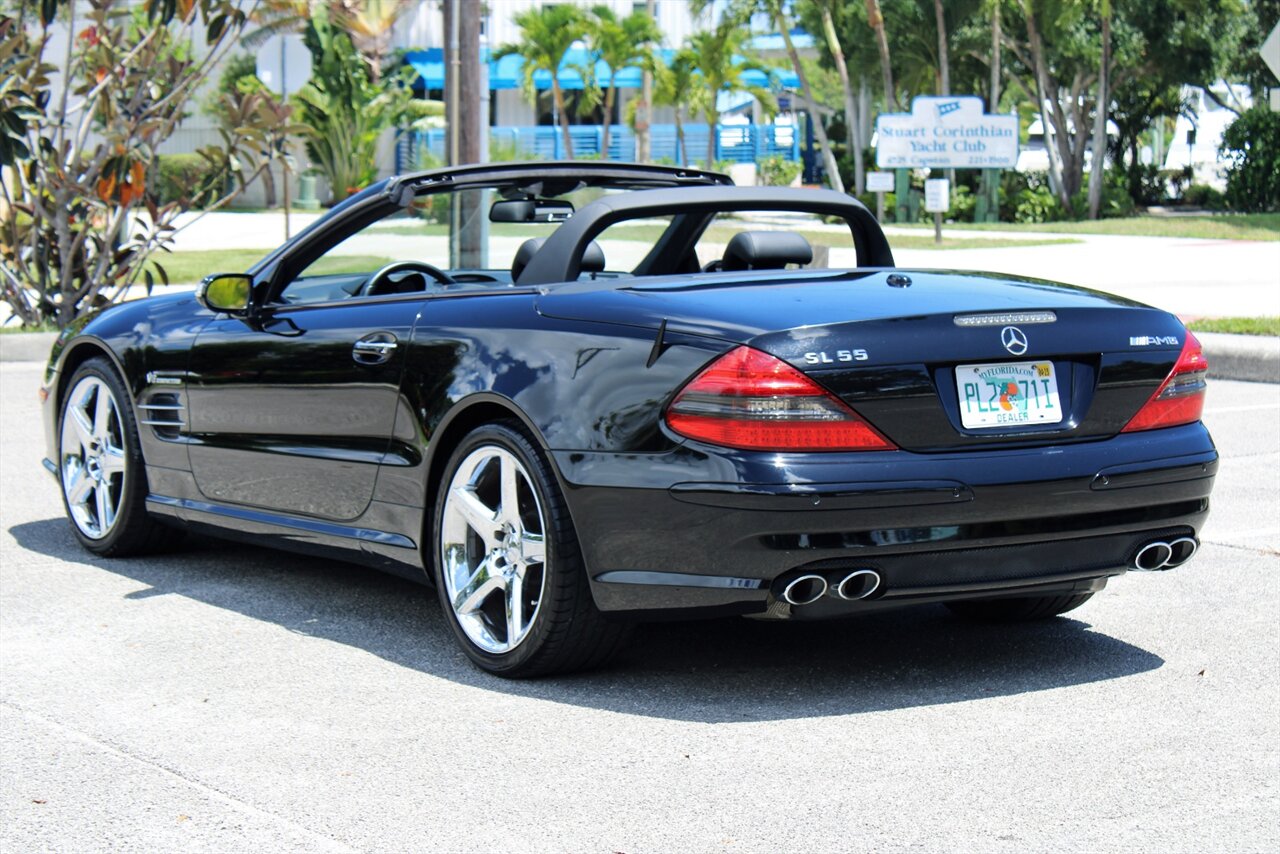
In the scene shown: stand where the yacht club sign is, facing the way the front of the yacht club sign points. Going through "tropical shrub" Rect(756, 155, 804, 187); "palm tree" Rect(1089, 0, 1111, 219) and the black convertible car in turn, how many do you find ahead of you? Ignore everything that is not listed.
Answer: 1

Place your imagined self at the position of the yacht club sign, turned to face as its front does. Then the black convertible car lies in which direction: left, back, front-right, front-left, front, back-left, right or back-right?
front

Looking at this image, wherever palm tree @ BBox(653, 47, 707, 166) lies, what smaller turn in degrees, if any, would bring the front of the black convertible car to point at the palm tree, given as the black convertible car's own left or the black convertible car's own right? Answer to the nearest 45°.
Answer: approximately 45° to the black convertible car's own right

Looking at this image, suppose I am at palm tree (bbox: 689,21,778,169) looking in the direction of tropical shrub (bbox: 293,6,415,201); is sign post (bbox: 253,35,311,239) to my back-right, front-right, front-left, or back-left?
front-left

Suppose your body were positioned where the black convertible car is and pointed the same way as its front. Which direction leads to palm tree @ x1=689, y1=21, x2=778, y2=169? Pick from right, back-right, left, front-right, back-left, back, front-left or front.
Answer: front-right

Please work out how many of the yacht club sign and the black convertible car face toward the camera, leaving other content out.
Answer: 1

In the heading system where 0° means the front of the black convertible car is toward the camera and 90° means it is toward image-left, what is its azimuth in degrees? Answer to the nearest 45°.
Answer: approximately 135°

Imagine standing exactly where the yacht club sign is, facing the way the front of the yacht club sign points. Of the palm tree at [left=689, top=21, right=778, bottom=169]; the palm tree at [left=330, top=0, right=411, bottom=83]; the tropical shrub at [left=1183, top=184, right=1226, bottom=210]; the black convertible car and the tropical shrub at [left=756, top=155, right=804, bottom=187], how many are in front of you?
1

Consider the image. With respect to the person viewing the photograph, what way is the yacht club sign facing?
facing the viewer

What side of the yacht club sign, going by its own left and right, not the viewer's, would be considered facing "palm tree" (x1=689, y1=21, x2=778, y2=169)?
back

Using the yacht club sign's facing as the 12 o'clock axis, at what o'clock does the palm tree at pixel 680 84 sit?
The palm tree is roughly at 5 o'clock from the yacht club sign.

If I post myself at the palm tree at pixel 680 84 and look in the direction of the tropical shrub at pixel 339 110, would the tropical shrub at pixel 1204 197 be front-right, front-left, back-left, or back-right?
back-left

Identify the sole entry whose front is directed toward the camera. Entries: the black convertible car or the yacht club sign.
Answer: the yacht club sign

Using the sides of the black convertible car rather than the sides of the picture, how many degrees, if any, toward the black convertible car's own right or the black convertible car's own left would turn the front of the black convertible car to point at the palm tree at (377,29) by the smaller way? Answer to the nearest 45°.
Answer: approximately 45° to the black convertible car's own right

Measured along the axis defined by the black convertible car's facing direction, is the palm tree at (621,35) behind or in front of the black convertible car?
in front
